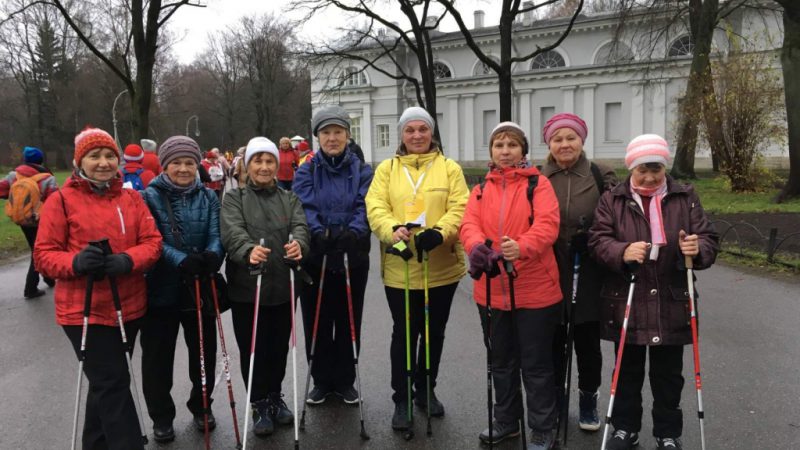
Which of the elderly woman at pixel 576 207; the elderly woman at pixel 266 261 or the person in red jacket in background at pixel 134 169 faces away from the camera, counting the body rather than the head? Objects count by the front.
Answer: the person in red jacket in background

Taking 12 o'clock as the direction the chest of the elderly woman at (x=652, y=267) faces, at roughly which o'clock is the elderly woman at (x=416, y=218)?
the elderly woman at (x=416, y=218) is roughly at 3 o'clock from the elderly woman at (x=652, y=267).

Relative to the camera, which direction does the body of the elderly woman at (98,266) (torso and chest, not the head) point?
toward the camera

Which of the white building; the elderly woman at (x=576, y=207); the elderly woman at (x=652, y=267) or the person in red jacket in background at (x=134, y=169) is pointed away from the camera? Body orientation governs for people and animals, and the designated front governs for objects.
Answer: the person in red jacket in background

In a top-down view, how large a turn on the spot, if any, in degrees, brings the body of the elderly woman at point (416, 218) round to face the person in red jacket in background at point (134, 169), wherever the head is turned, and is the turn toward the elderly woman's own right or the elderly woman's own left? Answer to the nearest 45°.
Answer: approximately 135° to the elderly woman's own right

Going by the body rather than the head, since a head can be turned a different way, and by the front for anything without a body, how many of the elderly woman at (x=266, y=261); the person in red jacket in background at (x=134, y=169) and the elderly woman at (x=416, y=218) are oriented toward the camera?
2

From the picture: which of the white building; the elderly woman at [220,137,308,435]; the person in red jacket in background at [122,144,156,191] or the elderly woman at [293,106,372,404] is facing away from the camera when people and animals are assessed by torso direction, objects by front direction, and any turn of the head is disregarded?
the person in red jacket in background

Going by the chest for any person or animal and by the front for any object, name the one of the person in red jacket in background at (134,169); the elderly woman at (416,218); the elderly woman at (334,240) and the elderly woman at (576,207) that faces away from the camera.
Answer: the person in red jacket in background

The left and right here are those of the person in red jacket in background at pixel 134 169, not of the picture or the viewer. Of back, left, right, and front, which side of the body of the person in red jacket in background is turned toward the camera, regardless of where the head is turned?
back

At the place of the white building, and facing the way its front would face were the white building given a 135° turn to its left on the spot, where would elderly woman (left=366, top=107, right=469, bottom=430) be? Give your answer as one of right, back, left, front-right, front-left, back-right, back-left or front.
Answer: right

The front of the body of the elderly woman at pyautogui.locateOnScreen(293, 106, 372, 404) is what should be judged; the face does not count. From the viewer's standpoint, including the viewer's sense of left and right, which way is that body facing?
facing the viewer

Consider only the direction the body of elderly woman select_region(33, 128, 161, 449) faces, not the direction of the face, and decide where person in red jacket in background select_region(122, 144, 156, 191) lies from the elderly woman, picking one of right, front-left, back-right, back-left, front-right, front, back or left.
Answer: back

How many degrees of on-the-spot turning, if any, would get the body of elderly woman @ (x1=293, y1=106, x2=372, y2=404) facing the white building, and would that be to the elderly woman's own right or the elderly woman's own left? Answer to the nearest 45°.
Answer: approximately 135° to the elderly woman's own left

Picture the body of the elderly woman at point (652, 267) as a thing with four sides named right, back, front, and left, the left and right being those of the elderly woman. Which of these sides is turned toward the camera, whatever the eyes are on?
front
